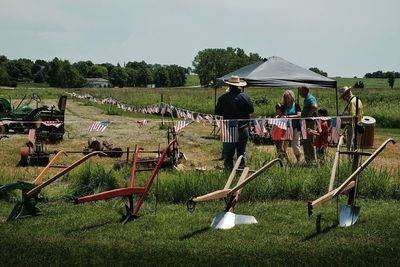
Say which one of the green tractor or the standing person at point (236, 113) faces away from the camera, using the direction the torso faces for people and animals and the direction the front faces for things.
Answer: the standing person

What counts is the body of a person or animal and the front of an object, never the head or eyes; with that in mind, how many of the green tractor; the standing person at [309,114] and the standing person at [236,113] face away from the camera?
1

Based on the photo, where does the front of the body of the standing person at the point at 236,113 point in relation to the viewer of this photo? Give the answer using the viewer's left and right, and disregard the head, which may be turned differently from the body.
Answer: facing away from the viewer

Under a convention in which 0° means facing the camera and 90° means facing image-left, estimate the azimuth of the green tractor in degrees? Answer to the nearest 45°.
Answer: approximately 90°

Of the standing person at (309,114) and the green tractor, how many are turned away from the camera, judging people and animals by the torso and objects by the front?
0

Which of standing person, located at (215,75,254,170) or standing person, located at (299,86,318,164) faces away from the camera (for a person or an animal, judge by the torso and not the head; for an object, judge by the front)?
standing person, located at (215,75,254,170)

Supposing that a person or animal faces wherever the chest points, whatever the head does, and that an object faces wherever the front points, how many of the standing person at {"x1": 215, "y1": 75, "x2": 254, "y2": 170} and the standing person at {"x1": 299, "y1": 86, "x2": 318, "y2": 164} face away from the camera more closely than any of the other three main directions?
1

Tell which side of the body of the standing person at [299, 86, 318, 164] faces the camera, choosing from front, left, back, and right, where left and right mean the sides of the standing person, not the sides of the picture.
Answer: left
